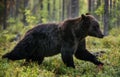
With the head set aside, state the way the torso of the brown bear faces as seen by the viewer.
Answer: to the viewer's right
